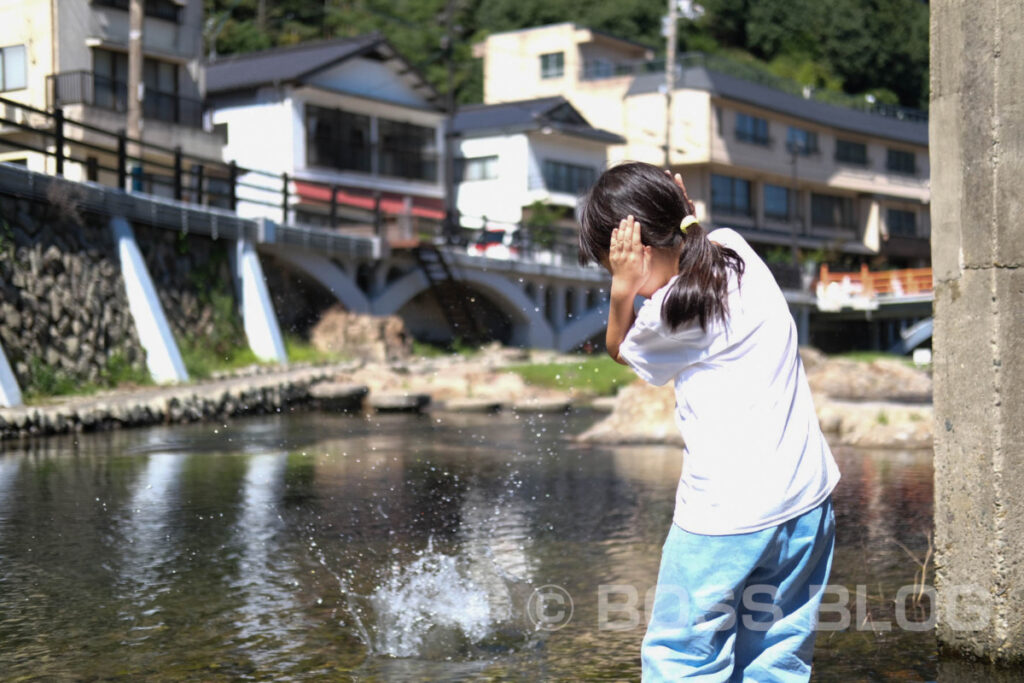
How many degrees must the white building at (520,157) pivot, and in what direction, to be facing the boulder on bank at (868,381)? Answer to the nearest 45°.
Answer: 0° — it already faces it

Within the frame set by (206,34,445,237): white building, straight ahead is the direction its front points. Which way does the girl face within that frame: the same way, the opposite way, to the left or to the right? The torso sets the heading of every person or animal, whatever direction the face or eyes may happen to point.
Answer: the opposite way

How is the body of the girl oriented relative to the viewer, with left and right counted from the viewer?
facing away from the viewer and to the left of the viewer

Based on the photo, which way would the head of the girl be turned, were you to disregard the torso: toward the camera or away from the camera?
away from the camera

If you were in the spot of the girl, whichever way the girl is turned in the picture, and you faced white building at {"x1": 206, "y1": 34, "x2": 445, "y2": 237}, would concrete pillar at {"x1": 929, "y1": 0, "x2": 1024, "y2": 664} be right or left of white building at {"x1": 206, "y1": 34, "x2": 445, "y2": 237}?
right

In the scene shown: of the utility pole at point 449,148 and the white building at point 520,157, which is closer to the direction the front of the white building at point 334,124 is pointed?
the utility pole

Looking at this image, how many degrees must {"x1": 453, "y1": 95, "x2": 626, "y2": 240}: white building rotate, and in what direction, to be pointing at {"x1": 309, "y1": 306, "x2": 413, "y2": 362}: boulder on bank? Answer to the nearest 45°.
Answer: approximately 45° to its right

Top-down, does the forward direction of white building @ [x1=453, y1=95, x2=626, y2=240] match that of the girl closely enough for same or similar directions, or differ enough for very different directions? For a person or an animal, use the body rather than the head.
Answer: very different directions
